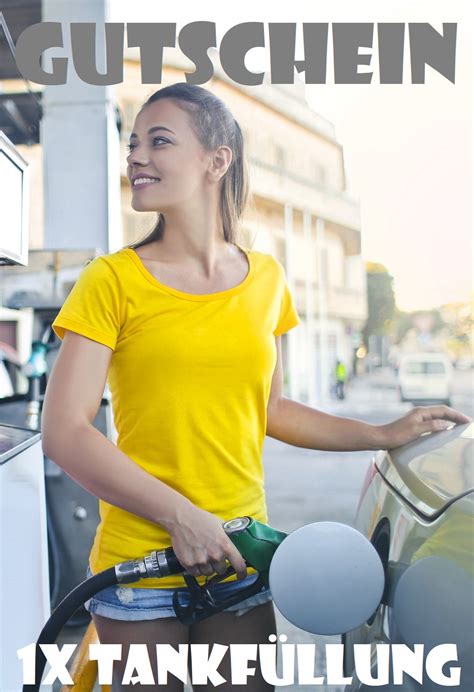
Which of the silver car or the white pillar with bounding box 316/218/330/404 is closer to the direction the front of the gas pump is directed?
the silver car

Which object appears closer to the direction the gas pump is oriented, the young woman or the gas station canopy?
the young woman

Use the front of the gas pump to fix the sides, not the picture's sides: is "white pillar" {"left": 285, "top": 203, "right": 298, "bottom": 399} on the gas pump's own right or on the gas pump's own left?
on the gas pump's own left

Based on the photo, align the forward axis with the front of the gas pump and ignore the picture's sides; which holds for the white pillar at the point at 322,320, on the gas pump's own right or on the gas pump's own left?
on the gas pump's own left

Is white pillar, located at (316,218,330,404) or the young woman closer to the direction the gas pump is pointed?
the young woman

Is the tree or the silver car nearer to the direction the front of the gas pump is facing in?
the silver car

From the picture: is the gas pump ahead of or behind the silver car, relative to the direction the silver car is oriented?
behind
